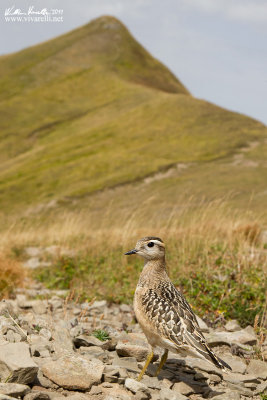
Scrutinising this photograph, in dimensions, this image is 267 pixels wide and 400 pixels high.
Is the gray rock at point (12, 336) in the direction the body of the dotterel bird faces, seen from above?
yes

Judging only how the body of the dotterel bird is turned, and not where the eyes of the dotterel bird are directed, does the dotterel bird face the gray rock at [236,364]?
no

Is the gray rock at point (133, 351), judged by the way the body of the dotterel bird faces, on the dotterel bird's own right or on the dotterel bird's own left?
on the dotterel bird's own right

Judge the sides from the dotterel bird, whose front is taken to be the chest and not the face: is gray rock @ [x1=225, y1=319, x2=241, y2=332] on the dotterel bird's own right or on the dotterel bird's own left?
on the dotterel bird's own right

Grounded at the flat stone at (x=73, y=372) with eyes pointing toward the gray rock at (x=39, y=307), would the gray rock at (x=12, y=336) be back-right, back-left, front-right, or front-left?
front-left

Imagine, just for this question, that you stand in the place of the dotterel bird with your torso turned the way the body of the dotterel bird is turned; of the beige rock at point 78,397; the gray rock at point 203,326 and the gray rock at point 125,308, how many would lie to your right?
2

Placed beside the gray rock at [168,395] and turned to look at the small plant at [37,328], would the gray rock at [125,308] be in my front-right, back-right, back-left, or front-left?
front-right

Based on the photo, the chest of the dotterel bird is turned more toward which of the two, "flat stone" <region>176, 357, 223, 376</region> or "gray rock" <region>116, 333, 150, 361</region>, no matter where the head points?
the gray rock

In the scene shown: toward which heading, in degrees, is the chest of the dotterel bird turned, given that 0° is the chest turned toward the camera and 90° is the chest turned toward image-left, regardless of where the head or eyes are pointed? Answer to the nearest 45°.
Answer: approximately 90°

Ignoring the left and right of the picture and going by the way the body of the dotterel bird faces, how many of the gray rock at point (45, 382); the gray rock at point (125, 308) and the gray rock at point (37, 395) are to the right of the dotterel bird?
1

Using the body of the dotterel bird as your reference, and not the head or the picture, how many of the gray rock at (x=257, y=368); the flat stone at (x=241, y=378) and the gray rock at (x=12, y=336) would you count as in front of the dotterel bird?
1

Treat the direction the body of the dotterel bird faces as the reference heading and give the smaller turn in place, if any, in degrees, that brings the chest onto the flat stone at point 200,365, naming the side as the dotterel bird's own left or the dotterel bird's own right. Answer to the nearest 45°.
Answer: approximately 135° to the dotterel bird's own right

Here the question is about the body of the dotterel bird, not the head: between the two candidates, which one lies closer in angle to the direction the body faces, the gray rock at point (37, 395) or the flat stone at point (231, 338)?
the gray rock

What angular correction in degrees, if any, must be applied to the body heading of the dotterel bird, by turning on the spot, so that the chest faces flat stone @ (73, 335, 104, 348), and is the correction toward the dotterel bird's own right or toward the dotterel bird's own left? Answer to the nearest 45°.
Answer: approximately 45° to the dotterel bird's own right

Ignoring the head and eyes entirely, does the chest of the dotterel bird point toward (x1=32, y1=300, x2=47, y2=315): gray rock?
no
